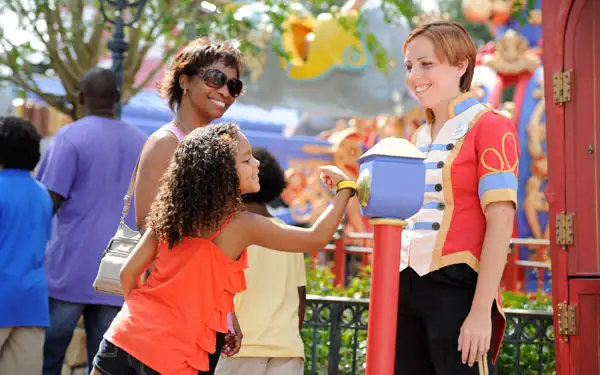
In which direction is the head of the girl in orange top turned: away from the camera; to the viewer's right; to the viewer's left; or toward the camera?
to the viewer's right

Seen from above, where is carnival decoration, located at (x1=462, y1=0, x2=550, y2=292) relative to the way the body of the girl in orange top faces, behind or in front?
in front

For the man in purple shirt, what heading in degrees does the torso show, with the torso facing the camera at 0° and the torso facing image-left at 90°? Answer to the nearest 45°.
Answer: approximately 180°

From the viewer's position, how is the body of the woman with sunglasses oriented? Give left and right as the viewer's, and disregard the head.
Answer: facing the viewer and to the right of the viewer

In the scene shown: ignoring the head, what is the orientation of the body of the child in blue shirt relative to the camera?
away from the camera

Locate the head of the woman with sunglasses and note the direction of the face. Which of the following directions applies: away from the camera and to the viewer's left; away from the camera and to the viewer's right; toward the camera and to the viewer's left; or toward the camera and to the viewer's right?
toward the camera and to the viewer's right

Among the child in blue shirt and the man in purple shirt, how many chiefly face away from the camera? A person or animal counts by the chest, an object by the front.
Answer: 2

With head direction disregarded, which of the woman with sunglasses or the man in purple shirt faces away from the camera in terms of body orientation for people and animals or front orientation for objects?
the man in purple shirt

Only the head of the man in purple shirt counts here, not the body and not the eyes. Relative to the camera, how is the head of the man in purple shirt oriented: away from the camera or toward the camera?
away from the camera

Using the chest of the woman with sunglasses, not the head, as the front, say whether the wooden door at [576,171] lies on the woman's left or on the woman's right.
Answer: on the woman's left

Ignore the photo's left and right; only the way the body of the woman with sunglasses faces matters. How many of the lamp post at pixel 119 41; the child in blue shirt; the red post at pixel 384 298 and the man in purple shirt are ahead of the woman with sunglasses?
1
